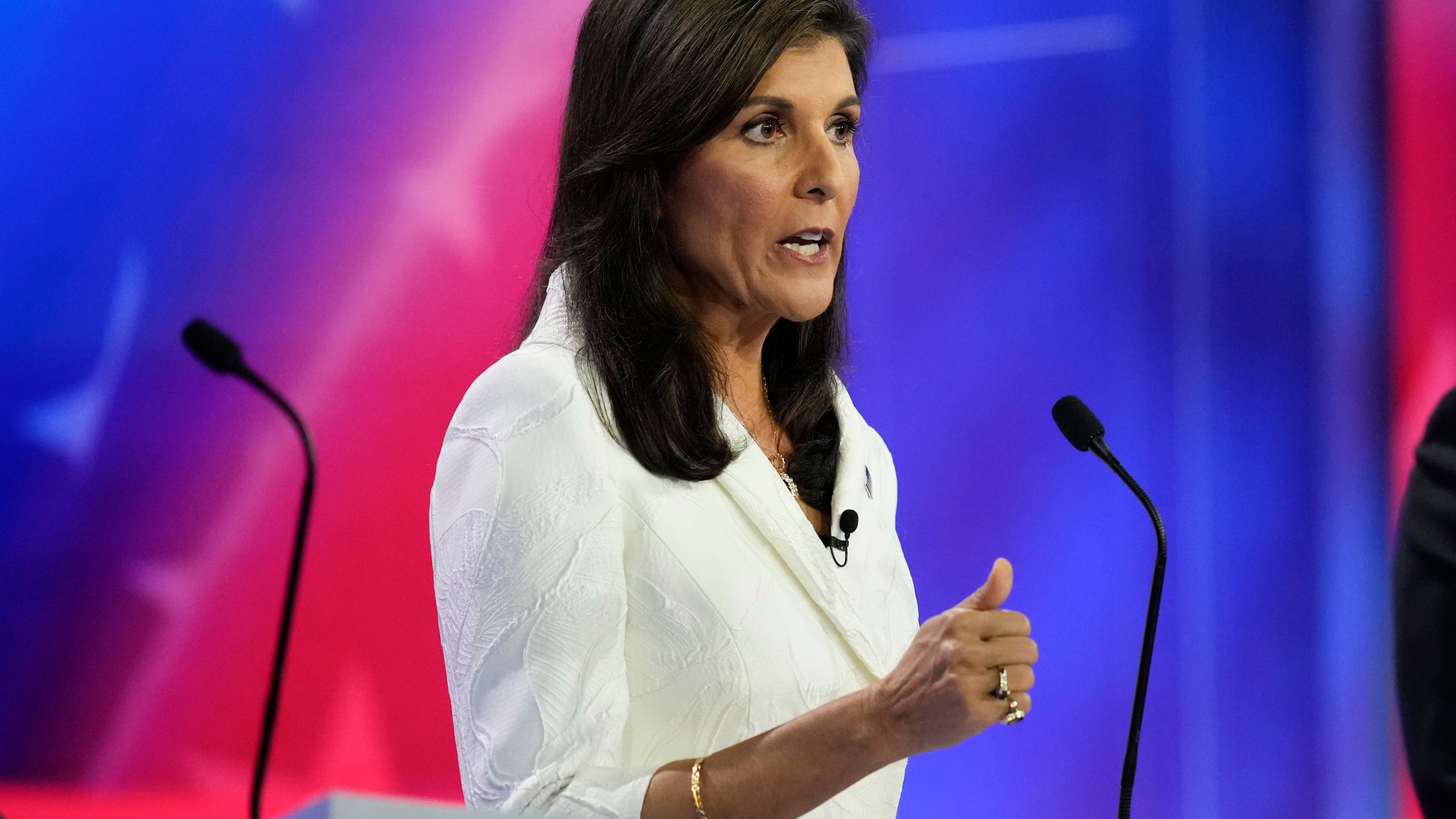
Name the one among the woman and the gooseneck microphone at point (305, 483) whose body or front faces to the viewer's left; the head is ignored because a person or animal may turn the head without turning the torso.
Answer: the gooseneck microphone

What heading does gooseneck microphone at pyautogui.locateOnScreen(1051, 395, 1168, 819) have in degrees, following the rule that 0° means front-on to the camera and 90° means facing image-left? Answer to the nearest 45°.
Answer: approximately 90°

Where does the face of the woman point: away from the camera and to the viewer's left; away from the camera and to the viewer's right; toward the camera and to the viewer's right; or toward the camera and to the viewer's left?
toward the camera and to the viewer's right

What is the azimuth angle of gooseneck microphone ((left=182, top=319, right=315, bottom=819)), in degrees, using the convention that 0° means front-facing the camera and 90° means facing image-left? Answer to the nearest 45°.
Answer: approximately 90°

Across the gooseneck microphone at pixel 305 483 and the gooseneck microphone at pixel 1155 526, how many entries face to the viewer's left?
2

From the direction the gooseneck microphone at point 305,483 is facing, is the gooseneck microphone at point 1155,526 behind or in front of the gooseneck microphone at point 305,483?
behind

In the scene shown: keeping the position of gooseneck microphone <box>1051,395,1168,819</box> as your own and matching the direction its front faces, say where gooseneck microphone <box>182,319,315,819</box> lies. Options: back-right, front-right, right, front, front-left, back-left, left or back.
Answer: front-left

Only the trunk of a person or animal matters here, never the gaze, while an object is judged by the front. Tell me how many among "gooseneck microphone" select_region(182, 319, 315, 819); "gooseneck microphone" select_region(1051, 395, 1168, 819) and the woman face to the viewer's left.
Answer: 2
